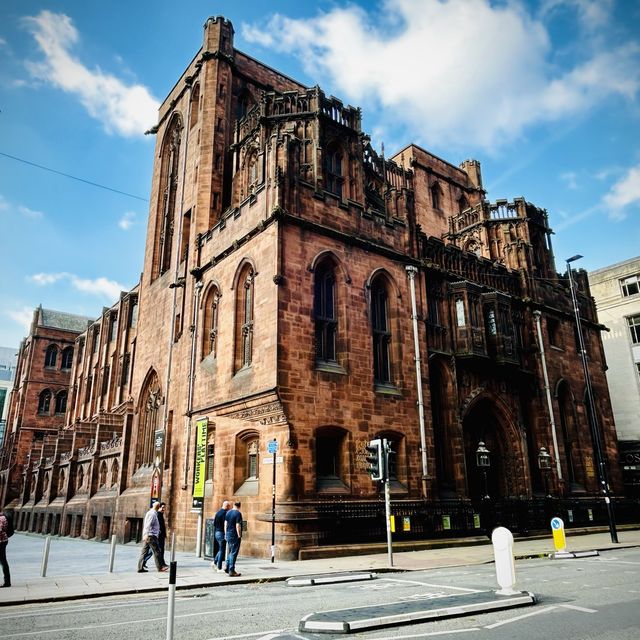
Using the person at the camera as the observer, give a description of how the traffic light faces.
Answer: facing the viewer and to the left of the viewer

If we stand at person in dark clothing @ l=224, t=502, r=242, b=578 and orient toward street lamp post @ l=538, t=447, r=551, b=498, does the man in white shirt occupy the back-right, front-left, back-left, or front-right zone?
back-left

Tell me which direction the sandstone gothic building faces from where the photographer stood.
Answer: facing the viewer and to the right of the viewer

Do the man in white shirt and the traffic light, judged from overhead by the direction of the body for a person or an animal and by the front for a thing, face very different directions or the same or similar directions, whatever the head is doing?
very different directions

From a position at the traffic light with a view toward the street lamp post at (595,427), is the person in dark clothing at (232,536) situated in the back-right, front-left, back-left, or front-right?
back-left
